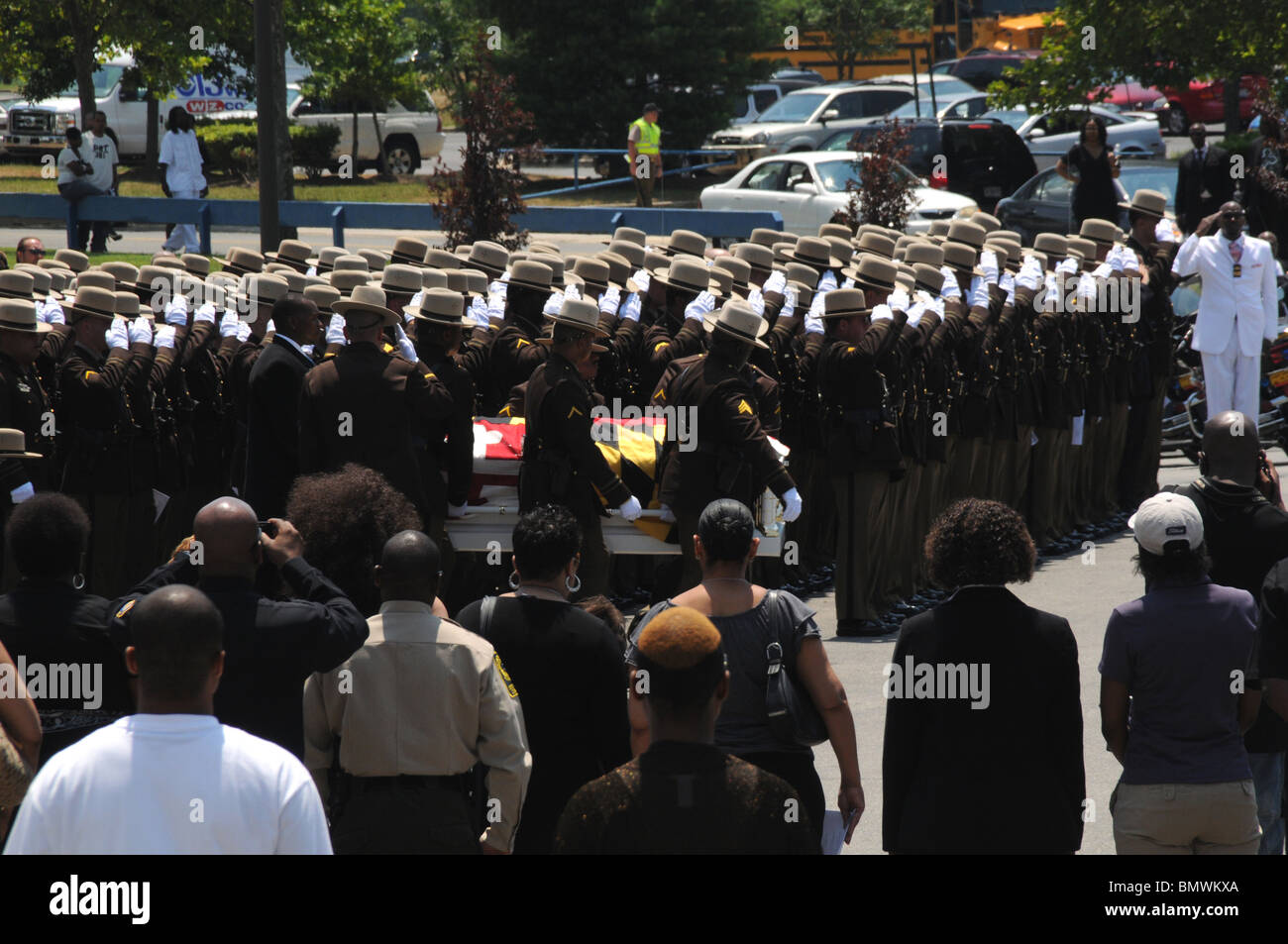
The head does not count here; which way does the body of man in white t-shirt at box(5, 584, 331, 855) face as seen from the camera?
away from the camera

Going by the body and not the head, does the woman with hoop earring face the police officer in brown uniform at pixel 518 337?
yes

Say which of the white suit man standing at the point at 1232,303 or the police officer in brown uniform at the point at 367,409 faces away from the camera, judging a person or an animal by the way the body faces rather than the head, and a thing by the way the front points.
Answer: the police officer in brown uniform

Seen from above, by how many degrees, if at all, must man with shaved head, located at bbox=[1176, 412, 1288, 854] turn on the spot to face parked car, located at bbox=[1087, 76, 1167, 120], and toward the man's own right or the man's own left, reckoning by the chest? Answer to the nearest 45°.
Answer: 0° — they already face it

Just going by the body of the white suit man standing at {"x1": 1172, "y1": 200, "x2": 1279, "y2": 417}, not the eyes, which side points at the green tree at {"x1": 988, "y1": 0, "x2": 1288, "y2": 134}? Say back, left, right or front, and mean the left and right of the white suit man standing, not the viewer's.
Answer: back

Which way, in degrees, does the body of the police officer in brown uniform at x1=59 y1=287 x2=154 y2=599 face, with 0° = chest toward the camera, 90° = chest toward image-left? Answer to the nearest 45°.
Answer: approximately 270°

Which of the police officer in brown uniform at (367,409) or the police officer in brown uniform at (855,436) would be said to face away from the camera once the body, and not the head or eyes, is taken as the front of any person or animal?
the police officer in brown uniform at (367,409)

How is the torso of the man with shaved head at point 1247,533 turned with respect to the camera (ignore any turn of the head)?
away from the camera
